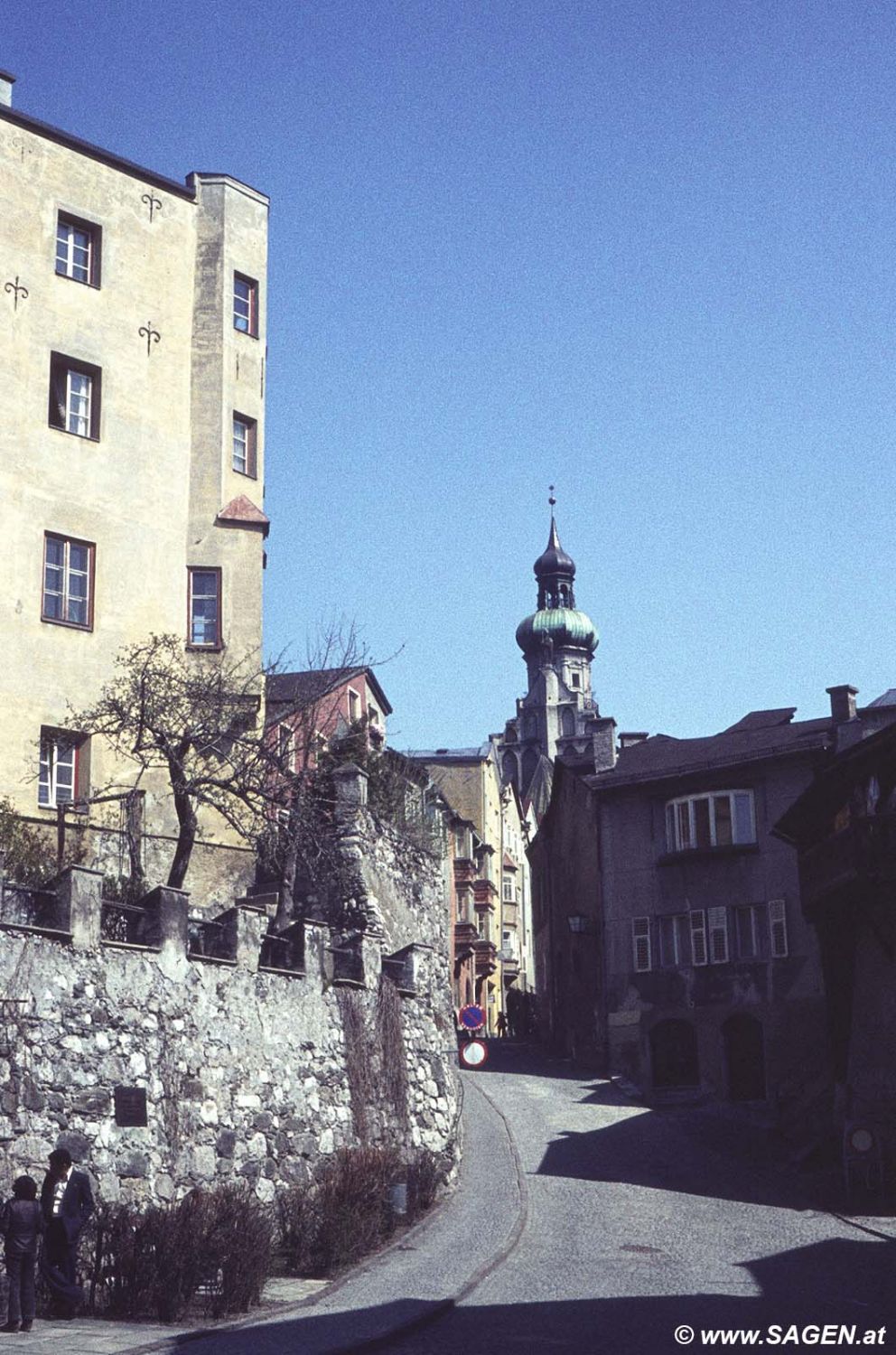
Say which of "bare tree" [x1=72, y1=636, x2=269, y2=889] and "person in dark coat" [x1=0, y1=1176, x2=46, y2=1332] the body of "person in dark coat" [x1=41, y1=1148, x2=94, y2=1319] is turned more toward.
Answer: the person in dark coat

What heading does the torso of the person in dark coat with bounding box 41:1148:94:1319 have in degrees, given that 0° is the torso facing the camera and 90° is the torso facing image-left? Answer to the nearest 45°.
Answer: approximately 45°

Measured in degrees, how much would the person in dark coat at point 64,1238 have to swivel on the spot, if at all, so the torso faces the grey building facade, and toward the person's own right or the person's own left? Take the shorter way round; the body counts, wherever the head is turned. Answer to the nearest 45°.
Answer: approximately 180°

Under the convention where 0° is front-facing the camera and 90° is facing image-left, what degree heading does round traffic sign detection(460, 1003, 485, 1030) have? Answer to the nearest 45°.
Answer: approximately 0°

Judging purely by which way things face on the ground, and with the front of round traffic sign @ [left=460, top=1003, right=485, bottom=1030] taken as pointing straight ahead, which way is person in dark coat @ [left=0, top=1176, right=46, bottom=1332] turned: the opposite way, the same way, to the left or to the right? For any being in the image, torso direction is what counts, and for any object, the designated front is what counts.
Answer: the opposite way

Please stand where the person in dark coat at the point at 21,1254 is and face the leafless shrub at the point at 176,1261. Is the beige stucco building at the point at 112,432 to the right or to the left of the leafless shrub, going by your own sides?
left

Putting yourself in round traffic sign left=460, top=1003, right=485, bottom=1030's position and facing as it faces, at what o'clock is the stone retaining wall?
The stone retaining wall is roughly at 1 o'clock from the round traffic sign.

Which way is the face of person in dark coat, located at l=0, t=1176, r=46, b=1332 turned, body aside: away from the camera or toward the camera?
away from the camera

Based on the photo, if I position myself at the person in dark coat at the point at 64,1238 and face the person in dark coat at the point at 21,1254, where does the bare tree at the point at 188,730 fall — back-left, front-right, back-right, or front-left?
back-right

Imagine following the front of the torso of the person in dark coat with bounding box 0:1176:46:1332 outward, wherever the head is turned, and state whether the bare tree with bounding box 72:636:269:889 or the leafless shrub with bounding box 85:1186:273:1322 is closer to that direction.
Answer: the bare tree

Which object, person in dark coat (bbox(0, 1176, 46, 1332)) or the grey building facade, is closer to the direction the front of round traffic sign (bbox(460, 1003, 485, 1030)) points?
the person in dark coat
